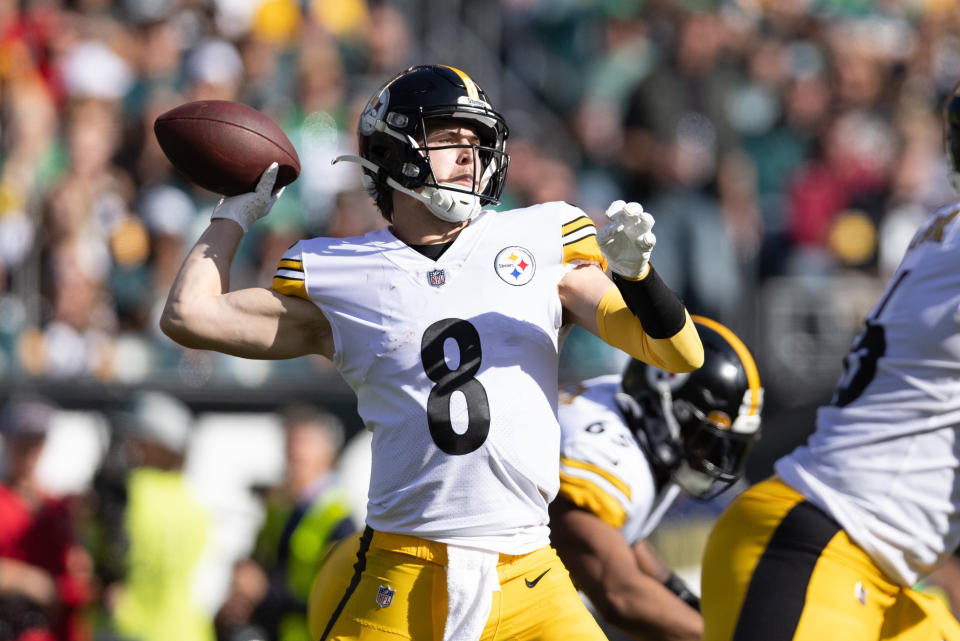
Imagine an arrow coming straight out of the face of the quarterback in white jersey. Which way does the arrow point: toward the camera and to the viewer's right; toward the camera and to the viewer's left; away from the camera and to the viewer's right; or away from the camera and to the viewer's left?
toward the camera and to the viewer's right

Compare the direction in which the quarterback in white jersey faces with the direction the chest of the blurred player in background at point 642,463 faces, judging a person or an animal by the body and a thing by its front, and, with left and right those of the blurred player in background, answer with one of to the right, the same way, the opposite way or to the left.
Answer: to the right

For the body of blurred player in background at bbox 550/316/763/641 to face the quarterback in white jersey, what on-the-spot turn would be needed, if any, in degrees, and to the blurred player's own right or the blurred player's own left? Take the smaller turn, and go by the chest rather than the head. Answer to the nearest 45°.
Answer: approximately 135° to the blurred player's own right

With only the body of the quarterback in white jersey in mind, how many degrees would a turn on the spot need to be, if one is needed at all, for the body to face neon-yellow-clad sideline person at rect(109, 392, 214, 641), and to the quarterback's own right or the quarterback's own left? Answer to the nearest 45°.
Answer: approximately 135° to the quarterback's own right

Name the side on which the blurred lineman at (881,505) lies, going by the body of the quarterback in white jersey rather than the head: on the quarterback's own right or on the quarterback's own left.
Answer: on the quarterback's own left

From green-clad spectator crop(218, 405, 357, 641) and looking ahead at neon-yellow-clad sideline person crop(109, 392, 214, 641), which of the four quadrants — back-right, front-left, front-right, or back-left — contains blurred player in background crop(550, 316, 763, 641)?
back-left

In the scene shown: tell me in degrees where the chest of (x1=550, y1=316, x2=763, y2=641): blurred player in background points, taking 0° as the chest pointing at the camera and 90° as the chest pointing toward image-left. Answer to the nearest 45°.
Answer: approximately 270°

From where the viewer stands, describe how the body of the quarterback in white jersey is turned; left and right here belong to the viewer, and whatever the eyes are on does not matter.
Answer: facing the viewer

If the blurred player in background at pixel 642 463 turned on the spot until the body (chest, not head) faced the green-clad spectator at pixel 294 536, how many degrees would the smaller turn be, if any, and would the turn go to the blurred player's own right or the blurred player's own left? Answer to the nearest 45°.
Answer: approximately 135° to the blurred player's own left

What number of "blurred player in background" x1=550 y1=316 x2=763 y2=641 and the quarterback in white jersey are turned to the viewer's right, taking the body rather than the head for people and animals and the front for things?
1

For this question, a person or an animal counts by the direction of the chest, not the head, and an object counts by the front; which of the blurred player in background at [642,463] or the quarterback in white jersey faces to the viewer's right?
the blurred player in background
